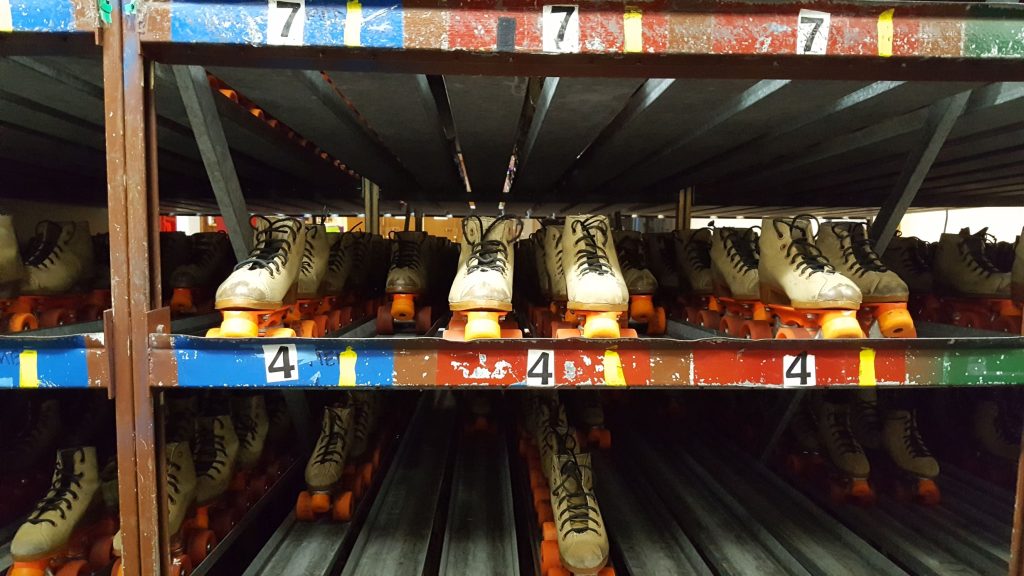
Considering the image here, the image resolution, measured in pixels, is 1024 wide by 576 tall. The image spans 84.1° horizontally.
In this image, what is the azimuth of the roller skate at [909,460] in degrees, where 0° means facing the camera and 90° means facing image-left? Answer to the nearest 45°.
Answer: approximately 315°

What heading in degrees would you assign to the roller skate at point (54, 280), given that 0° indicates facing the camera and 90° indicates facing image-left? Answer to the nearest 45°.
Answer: approximately 45°

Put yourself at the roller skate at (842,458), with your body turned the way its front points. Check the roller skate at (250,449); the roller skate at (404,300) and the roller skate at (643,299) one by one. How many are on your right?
3

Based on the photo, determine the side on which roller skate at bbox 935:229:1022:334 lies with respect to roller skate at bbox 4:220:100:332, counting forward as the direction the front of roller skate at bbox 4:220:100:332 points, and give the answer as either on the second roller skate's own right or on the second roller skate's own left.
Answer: on the second roller skate's own left

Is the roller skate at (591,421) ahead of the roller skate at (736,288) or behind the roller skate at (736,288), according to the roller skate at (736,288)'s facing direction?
behind

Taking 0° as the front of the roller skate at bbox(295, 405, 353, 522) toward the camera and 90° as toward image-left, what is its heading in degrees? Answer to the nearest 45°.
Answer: approximately 0°

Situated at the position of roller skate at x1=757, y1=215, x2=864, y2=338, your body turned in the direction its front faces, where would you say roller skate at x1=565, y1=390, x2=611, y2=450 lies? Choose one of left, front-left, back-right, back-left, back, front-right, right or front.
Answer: back

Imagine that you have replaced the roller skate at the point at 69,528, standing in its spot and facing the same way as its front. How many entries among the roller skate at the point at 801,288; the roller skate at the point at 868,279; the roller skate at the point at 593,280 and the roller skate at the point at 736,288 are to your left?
4

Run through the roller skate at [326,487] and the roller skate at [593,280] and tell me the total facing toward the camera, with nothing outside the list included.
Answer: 2

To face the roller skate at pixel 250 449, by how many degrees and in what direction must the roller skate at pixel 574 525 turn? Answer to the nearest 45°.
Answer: approximately 90° to its right
